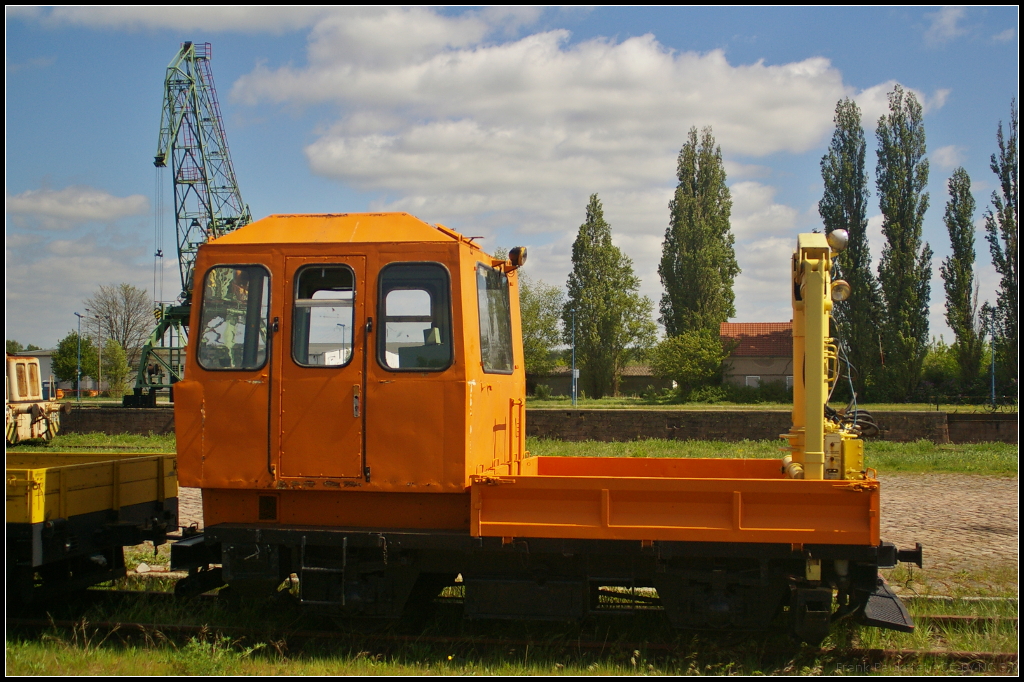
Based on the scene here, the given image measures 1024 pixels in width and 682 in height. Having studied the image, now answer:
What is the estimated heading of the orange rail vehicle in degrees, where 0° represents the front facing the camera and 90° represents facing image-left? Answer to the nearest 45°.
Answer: approximately 90°

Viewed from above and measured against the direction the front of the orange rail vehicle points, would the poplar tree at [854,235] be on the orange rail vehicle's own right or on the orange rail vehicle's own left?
on the orange rail vehicle's own right

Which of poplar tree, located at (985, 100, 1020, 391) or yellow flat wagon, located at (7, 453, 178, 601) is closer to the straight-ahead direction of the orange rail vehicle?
the yellow flat wagon

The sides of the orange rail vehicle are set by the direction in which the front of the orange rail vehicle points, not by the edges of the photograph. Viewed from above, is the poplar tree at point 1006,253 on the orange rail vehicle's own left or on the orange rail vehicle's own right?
on the orange rail vehicle's own right

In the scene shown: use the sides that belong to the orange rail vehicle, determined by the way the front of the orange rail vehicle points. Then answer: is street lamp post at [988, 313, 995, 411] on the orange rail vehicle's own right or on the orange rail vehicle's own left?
on the orange rail vehicle's own right

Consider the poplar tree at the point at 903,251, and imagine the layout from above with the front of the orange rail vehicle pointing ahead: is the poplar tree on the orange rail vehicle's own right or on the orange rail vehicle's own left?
on the orange rail vehicle's own right

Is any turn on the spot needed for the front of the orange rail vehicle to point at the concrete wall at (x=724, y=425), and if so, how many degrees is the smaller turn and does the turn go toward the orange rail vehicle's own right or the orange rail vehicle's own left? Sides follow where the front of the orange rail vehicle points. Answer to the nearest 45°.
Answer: approximately 90° to the orange rail vehicle's own right
